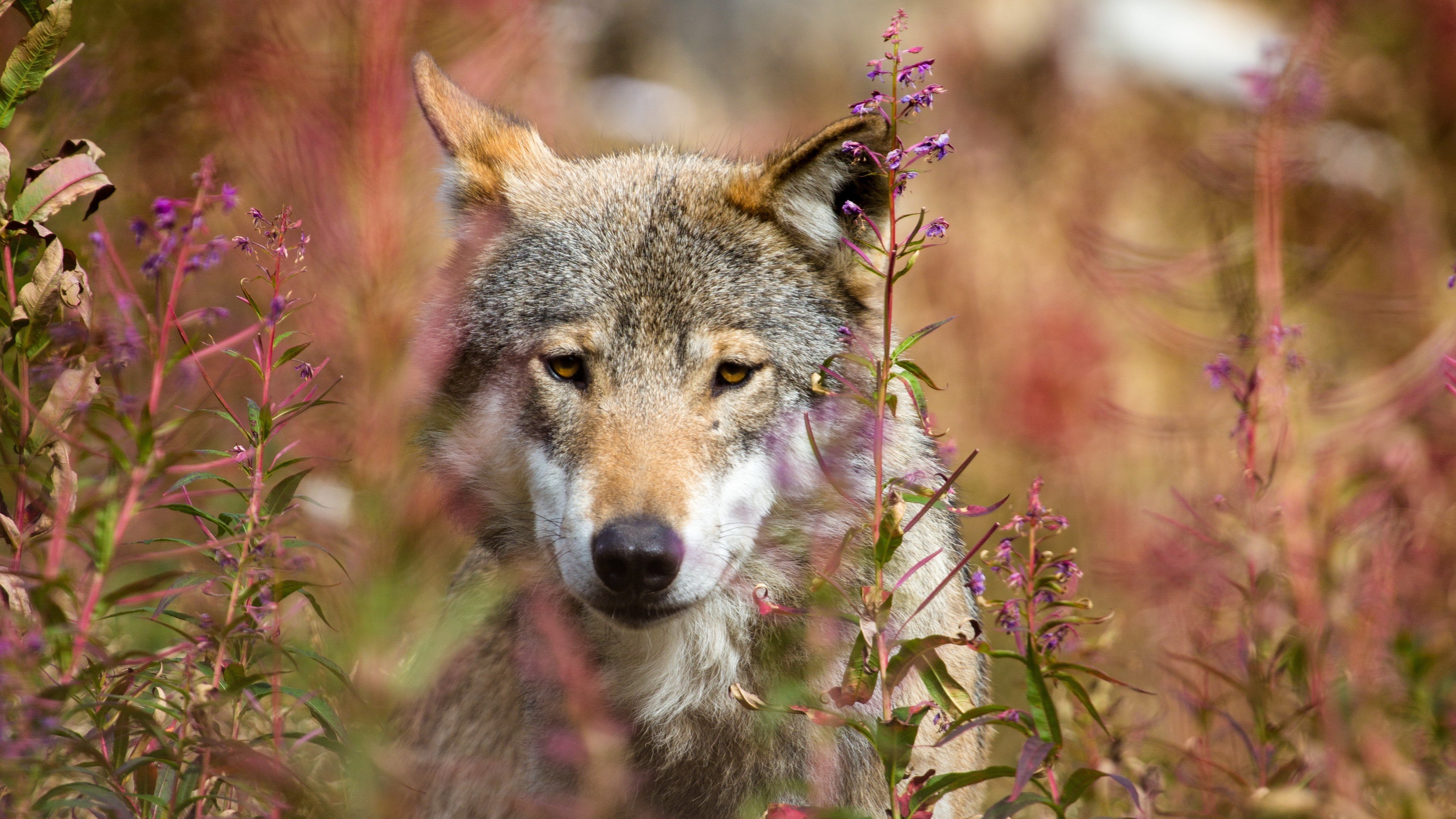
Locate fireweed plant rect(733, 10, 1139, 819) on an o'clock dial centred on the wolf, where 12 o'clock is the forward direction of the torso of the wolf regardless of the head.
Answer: The fireweed plant is roughly at 11 o'clock from the wolf.

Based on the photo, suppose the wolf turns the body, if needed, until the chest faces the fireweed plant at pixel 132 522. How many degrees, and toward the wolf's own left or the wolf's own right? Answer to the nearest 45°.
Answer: approximately 45° to the wolf's own right

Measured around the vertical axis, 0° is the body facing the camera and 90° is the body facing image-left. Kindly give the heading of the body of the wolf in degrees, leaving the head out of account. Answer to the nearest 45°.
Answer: approximately 0°
